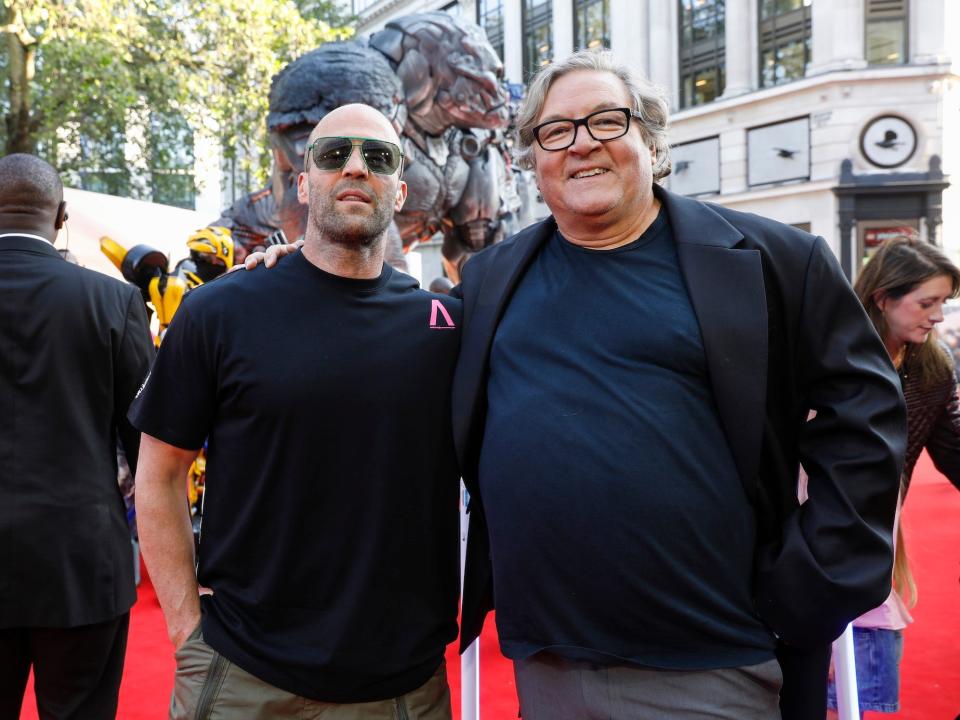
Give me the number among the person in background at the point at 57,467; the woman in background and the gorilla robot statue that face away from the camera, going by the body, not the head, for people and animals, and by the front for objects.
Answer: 1

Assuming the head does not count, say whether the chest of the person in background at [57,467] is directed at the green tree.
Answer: yes

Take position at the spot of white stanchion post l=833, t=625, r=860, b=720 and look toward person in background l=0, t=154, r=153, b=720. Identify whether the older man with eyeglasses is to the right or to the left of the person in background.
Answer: left

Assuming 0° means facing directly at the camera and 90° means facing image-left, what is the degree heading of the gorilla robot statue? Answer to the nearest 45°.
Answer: approximately 315°

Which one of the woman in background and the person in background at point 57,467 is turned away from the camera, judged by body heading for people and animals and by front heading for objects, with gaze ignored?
the person in background

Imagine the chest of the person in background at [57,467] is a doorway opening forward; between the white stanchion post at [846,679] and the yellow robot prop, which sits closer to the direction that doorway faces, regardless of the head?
the yellow robot prop

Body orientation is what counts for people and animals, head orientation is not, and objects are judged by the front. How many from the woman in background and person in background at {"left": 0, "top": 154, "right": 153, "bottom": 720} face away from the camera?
1

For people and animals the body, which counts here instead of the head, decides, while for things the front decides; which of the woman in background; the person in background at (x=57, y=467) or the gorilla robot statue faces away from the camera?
the person in background

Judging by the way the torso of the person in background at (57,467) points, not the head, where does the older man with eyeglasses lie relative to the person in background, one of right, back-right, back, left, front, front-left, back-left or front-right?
back-right

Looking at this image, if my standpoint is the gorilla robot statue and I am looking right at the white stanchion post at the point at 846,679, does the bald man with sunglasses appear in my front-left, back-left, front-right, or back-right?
front-right

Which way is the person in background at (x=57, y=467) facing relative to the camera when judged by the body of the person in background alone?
away from the camera

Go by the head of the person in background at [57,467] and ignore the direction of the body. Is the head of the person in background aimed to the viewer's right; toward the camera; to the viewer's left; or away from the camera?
away from the camera

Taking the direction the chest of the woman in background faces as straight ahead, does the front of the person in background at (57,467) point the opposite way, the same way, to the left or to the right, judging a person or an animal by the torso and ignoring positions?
the opposite way

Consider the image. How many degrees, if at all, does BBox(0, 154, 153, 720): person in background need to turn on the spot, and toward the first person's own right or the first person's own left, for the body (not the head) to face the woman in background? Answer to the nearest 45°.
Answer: approximately 90° to the first person's own right

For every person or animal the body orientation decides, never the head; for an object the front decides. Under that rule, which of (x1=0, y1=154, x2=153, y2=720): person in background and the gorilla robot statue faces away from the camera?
the person in background
